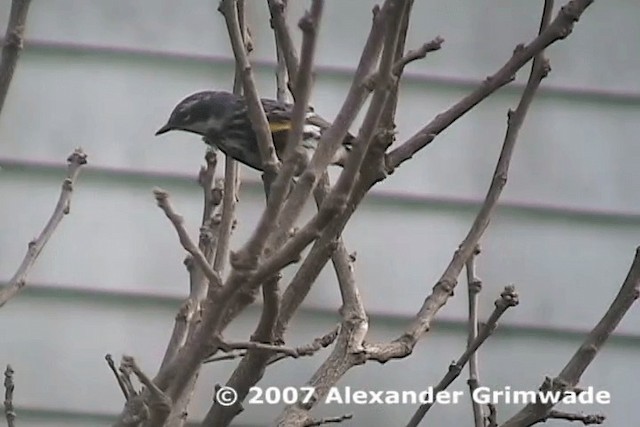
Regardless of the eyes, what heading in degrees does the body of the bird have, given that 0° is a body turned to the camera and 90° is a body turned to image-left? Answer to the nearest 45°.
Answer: approximately 90°
